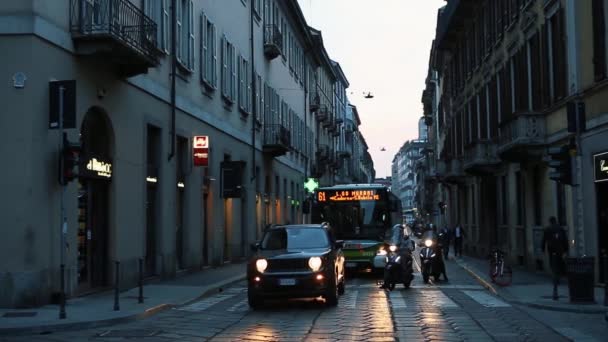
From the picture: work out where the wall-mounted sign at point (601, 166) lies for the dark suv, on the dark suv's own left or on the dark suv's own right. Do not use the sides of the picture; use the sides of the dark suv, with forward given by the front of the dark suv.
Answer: on the dark suv's own left

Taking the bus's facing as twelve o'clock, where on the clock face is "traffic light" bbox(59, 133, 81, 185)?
The traffic light is roughly at 1 o'clock from the bus.

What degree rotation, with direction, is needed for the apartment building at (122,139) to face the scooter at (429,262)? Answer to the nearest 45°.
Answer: approximately 45° to its left

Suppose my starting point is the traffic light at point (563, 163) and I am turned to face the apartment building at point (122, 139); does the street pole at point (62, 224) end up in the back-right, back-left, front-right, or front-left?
front-left

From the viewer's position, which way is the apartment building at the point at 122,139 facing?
facing the viewer and to the right of the viewer

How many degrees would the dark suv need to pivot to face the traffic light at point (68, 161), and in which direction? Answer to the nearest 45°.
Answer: approximately 90° to its right

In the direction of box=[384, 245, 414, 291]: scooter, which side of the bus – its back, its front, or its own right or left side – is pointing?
front

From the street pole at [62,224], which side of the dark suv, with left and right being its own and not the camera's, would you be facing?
right

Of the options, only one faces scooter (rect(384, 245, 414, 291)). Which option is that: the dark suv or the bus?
the bus

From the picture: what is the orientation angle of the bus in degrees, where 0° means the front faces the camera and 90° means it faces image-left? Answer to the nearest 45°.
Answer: approximately 0°

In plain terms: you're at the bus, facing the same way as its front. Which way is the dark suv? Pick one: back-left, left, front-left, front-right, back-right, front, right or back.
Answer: front

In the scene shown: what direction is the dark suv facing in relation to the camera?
toward the camera

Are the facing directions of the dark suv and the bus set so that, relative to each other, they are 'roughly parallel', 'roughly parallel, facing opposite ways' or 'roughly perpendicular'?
roughly parallel

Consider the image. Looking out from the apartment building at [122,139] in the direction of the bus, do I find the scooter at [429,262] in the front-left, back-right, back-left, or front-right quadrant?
front-right

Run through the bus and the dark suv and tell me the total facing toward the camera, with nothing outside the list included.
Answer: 2
